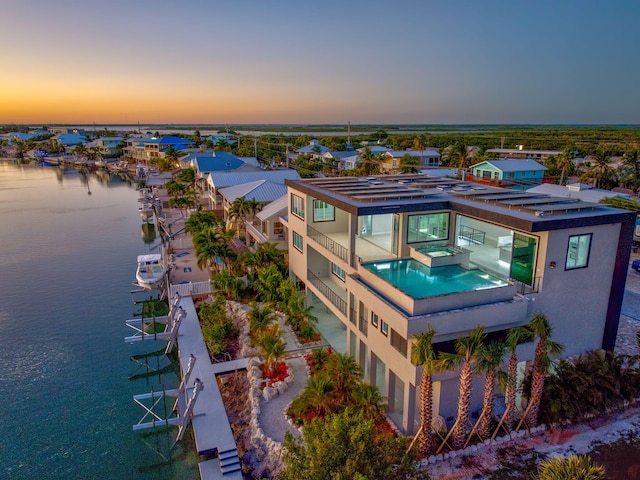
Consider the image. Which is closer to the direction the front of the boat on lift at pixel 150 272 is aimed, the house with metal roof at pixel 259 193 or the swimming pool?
the swimming pool

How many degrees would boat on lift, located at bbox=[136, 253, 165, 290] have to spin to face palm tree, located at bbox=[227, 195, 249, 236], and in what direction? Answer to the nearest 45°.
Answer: approximately 135° to its left

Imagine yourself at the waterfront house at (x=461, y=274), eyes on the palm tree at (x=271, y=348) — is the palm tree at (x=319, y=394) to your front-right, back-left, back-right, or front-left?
front-left

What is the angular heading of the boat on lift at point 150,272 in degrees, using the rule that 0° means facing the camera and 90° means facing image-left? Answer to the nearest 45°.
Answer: approximately 0°

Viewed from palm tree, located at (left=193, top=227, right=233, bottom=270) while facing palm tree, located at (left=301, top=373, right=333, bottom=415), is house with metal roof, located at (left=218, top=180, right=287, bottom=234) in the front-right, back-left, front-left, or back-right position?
back-left

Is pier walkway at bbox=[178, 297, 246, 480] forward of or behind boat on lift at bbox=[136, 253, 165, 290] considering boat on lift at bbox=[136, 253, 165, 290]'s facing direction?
forward

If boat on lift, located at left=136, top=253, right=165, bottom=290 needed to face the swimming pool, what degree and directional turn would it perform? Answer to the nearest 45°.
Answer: approximately 45° to its left
